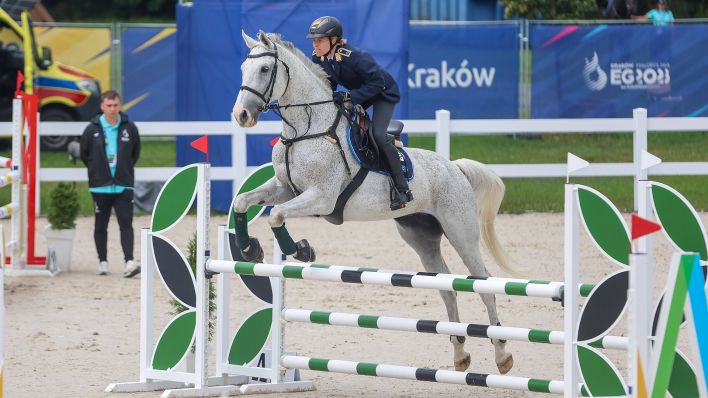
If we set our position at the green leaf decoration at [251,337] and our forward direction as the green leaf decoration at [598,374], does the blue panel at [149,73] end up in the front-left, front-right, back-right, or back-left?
back-left

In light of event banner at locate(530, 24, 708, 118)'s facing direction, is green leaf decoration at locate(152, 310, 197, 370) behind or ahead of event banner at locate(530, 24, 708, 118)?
ahead

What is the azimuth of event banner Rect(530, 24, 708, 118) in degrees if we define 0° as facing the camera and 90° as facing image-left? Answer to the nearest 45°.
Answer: approximately 0°

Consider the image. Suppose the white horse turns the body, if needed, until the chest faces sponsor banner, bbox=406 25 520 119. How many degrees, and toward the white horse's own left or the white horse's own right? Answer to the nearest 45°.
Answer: approximately 135° to the white horse's own right
